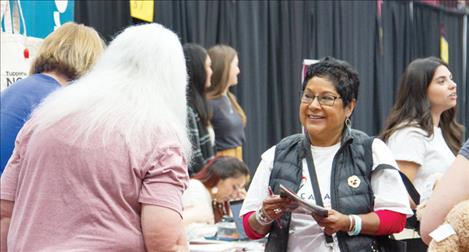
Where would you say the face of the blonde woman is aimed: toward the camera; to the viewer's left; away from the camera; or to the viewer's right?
away from the camera

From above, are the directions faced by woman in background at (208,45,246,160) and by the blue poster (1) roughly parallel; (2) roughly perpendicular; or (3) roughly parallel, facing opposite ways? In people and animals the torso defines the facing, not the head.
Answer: roughly perpendicular

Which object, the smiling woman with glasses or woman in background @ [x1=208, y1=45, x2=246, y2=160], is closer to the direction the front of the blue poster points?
the smiling woman with glasses

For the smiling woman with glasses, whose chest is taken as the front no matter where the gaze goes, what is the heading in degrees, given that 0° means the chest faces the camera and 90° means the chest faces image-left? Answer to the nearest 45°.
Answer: approximately 45°

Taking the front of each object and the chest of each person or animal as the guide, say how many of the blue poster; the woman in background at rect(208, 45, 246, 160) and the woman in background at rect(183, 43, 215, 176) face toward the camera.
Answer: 1

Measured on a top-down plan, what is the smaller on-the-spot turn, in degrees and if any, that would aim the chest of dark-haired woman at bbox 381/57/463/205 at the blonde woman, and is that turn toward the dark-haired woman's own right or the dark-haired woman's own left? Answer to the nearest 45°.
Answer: approximately 90° to the dark-haired woman's own right

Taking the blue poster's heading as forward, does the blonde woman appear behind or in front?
in front

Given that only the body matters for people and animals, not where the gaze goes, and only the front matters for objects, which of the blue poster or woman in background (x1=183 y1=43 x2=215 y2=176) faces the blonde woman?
the blue poster
